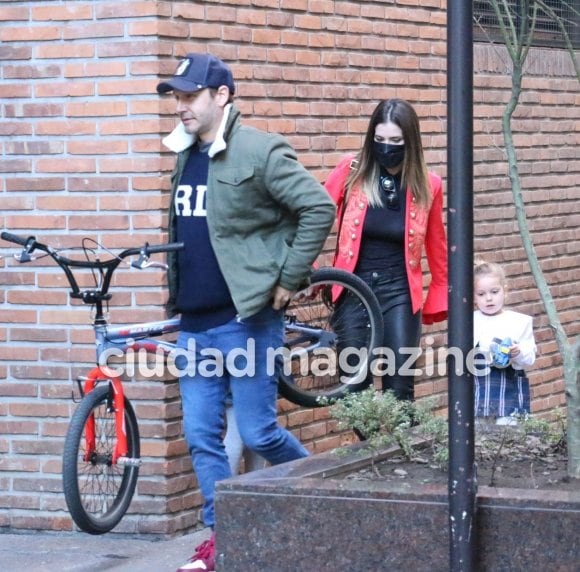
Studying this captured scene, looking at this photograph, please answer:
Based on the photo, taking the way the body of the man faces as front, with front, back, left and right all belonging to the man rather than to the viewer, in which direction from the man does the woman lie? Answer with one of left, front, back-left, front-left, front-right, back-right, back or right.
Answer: back

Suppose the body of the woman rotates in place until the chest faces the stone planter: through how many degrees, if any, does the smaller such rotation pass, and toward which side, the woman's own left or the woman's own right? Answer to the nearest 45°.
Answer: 0° — they already face it

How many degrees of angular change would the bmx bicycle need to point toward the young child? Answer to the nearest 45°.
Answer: approximately 135° to its left

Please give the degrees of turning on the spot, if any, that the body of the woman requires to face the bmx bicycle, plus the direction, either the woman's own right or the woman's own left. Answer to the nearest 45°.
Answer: approximately 45° to the woman's own right

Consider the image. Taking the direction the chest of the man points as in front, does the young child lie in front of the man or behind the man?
behind

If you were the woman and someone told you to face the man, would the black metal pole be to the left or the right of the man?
left

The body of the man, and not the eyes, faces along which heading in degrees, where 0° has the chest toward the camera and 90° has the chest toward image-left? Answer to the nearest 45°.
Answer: approximately 45°

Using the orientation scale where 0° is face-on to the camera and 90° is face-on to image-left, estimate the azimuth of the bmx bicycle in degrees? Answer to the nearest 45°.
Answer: approximately 45°
